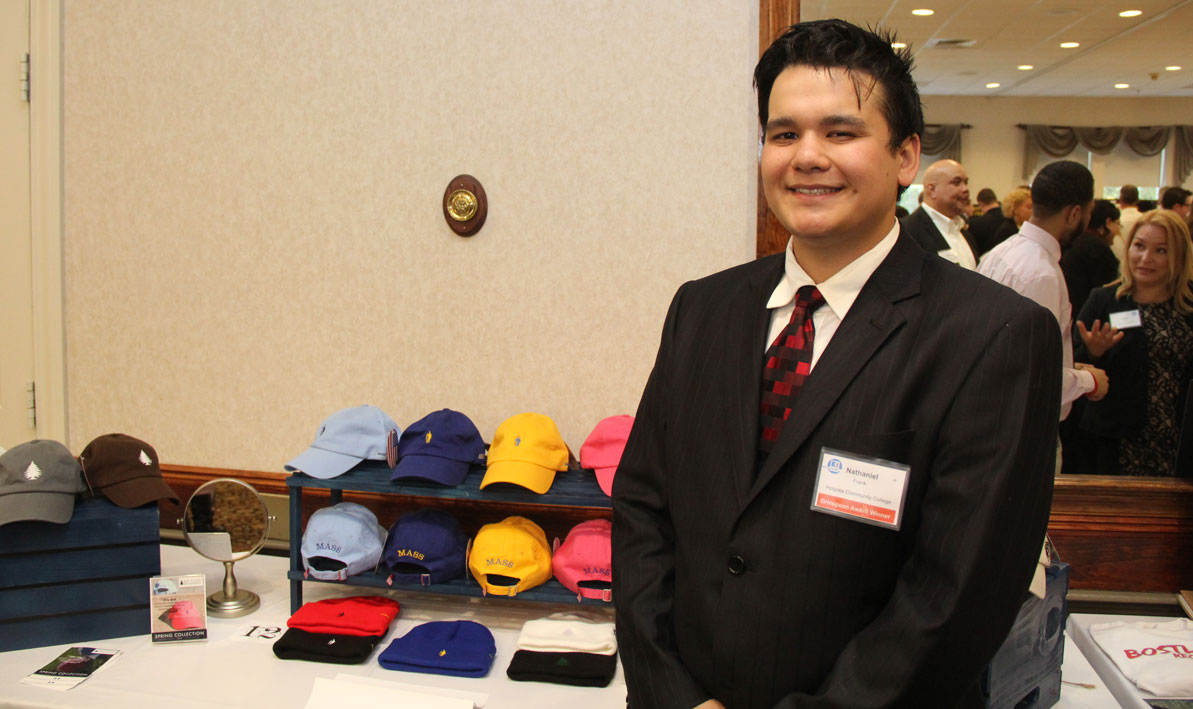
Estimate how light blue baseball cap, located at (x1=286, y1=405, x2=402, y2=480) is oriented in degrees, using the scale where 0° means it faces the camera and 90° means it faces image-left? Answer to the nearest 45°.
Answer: approximately 45°

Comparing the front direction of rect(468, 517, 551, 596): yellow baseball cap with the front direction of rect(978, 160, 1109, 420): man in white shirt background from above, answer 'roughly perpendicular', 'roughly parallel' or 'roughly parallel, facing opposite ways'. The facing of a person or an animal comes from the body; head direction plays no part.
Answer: roughly perpendicular

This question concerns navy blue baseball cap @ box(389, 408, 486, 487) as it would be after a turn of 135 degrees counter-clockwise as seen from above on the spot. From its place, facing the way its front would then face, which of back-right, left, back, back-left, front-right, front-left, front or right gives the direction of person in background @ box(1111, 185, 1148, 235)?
front

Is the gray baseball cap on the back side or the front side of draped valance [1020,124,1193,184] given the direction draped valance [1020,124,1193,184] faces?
on the front side

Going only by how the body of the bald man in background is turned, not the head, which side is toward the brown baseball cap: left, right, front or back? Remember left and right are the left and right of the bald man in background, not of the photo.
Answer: right

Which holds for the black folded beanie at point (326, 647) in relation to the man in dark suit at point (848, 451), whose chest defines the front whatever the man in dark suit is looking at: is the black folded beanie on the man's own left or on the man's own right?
on the man's own right

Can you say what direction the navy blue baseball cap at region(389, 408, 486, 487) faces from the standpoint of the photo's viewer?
facing the viewer and to the left of the viewer

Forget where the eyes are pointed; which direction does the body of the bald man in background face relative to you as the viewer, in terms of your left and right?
facing the viewer and to the right of the viewer

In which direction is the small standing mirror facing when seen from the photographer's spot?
facing the viewer

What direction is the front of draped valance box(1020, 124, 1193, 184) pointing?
toward the camera
